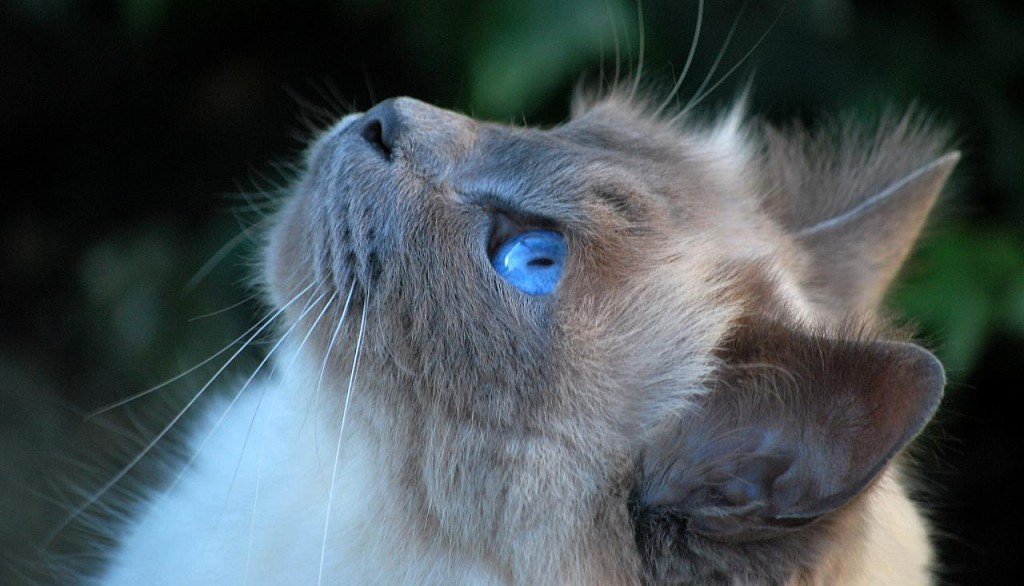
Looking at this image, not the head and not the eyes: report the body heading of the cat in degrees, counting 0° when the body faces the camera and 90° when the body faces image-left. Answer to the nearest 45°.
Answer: approximately 90°
